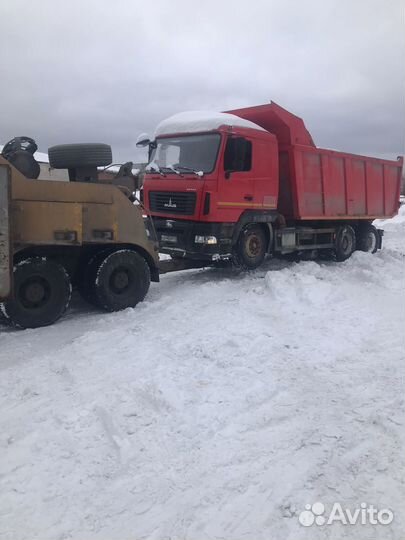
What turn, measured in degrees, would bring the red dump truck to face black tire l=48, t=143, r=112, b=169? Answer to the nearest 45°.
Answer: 0° — it already faces it

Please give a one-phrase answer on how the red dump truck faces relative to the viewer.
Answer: facing the viewer and to the left of the viewer
